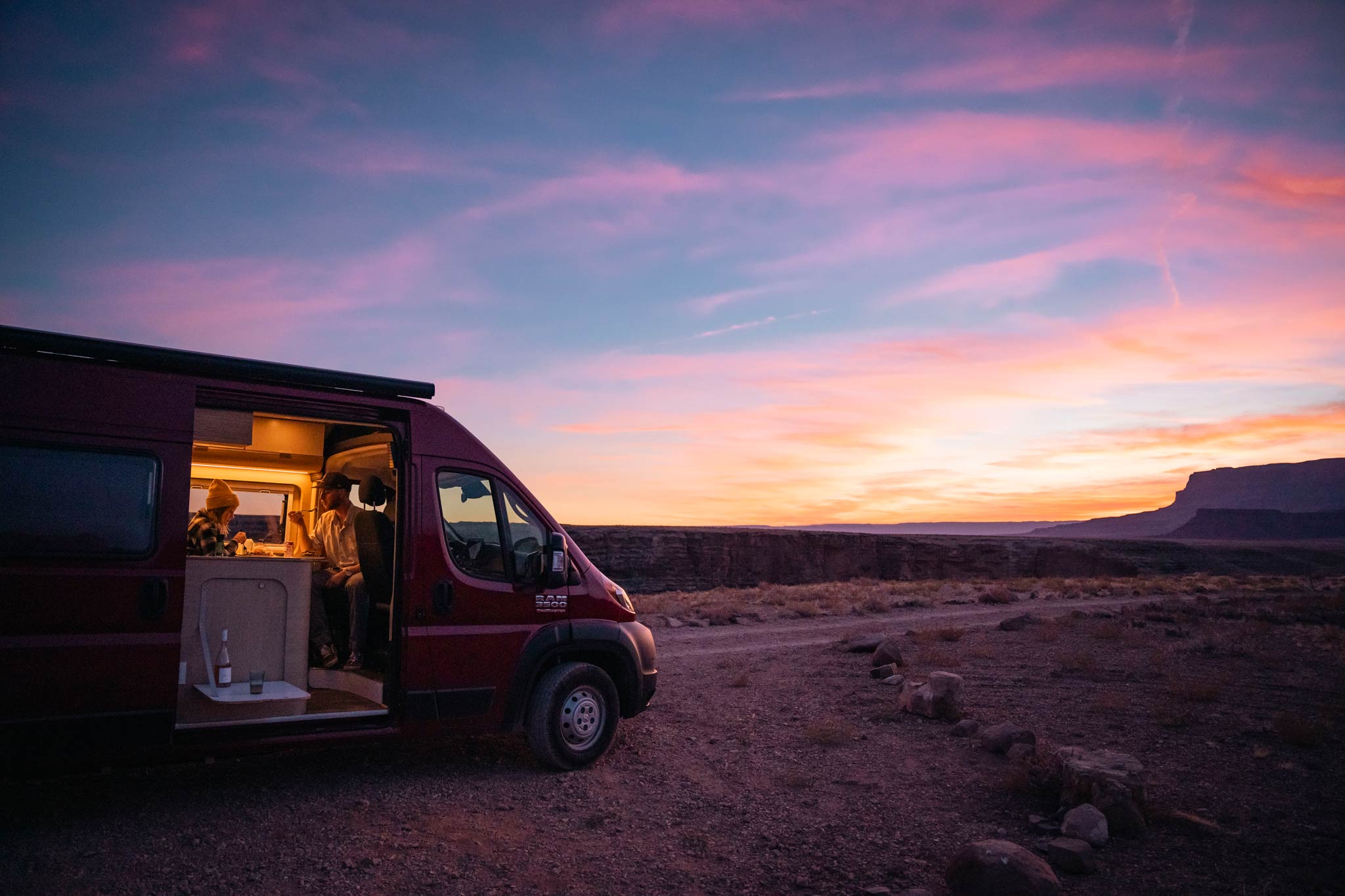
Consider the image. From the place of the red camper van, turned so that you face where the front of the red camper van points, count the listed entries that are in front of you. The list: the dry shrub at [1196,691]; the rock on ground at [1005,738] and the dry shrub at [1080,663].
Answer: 3

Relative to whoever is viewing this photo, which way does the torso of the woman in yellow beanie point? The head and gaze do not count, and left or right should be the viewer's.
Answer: facing to the right of the viewer

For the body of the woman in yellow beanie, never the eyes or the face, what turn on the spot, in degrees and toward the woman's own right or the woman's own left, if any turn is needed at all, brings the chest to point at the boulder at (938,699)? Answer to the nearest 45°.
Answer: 0° — they already face it

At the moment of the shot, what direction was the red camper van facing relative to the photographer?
facing to the right of the viewer

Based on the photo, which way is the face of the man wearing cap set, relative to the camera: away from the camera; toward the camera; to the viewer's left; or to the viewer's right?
to the viewer's left

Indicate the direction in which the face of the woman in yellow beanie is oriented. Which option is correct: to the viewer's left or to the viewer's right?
to the viewer's right

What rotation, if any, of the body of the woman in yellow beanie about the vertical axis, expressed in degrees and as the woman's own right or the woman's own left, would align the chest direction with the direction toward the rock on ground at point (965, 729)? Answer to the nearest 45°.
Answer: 0° — they already face it

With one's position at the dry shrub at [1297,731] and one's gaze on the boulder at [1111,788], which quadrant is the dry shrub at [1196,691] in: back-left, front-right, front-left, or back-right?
back-right

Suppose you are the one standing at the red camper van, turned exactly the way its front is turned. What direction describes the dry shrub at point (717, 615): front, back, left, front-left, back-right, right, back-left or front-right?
front-left
